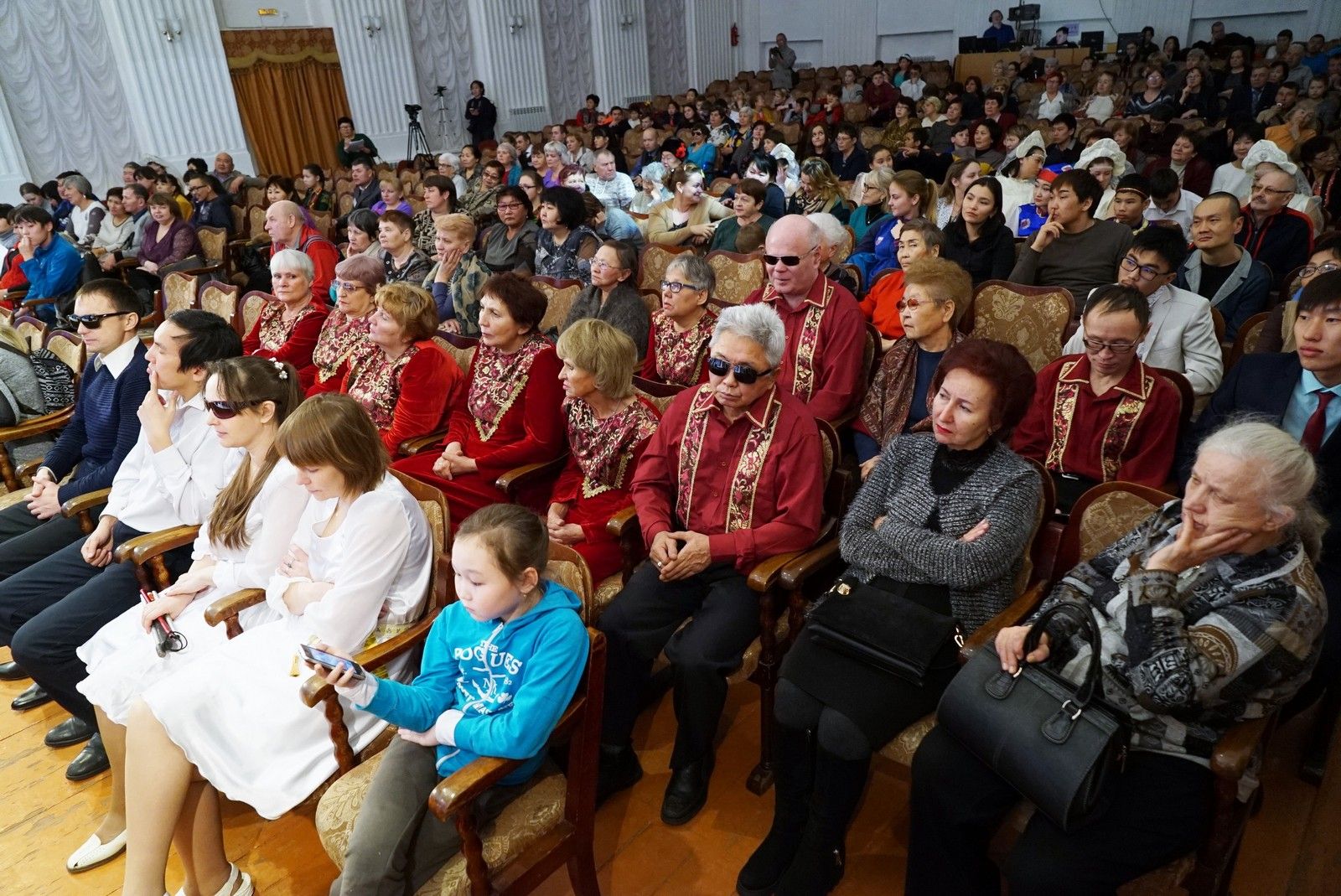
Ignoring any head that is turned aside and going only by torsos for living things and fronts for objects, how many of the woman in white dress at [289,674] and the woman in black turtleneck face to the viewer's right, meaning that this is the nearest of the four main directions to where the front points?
0

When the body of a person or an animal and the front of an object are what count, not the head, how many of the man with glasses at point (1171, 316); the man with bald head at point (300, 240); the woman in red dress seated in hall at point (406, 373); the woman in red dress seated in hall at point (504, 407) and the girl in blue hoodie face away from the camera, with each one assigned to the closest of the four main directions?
0

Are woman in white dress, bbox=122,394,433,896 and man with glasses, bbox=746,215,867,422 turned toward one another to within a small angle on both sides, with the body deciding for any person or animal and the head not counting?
no

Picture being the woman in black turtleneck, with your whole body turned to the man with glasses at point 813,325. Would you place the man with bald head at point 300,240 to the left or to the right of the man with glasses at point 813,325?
left

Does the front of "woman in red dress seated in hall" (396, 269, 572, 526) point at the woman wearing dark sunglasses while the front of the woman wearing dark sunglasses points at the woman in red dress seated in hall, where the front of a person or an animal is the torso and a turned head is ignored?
no

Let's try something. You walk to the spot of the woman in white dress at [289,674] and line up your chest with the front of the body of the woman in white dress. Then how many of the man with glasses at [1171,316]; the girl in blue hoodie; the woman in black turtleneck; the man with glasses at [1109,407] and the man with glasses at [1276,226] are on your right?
0

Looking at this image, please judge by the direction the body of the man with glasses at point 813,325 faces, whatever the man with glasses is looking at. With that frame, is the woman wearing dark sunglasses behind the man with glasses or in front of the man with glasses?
in front

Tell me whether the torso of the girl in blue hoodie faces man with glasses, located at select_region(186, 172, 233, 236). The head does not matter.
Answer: no

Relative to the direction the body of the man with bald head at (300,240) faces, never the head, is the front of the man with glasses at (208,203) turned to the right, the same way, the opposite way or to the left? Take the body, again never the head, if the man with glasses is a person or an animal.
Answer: the same way

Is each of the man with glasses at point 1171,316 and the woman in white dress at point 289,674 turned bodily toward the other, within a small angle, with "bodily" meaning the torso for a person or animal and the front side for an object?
no

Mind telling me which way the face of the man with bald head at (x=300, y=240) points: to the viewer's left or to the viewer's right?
to the viewer's left

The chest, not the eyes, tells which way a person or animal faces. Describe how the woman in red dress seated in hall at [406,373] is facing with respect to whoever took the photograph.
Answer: facing the viewer and to the left of the viewer

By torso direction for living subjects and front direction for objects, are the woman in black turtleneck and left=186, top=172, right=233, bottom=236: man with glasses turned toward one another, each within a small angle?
no

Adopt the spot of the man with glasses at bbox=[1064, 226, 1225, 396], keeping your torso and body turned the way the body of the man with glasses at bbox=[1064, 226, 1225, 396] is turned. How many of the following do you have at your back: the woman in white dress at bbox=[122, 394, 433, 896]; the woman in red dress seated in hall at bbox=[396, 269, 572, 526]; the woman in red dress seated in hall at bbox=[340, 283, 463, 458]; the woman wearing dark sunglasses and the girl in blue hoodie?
0

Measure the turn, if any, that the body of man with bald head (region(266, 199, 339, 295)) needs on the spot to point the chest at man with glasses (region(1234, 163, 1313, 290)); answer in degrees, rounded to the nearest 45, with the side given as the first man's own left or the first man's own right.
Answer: approximately 90° to the first man's own left

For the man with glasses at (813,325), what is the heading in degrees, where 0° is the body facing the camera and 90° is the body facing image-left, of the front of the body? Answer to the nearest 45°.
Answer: approximately 45°

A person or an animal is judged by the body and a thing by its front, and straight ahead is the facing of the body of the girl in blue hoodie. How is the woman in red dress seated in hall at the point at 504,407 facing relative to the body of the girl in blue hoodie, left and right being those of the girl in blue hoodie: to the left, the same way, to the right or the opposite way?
the same way

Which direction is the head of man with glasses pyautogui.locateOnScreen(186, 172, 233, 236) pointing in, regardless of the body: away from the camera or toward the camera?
toward the camera

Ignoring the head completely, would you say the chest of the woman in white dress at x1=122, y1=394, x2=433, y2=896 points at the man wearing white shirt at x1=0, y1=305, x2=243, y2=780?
no

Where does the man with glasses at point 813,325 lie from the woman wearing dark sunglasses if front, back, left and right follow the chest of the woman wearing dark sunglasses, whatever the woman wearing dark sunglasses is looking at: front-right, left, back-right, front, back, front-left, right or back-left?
back-left

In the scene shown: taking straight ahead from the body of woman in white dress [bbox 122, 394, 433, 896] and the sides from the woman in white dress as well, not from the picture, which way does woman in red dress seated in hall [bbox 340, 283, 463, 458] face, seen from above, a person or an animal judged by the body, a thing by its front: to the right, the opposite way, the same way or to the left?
the same way

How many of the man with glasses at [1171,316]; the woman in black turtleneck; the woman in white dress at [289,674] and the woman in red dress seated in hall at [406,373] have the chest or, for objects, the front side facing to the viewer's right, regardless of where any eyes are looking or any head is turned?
0

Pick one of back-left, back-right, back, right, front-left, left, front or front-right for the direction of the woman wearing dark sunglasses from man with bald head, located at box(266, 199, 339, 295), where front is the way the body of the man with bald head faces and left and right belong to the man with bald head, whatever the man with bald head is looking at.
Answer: front-left

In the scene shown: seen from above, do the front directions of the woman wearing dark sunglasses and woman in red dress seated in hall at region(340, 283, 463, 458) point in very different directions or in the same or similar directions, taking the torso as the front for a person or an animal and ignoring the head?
same or similar directions
